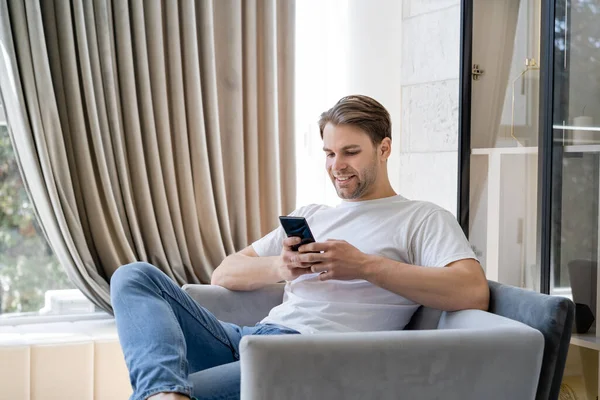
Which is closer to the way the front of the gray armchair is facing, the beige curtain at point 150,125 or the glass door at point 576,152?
the beige curtain

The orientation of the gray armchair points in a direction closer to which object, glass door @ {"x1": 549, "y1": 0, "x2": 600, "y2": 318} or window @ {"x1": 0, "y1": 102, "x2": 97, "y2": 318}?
the window

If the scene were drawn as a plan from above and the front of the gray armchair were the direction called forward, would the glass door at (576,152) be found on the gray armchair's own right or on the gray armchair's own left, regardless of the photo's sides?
on the gray armchair's own right

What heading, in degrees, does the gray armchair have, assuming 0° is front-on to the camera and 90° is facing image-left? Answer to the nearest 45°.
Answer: approximately 90°

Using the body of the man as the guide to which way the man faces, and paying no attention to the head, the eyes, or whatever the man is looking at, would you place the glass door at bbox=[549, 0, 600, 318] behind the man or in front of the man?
behind
